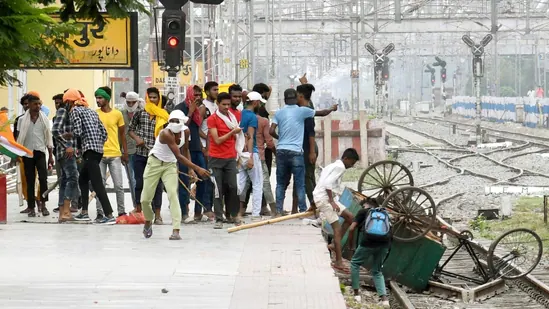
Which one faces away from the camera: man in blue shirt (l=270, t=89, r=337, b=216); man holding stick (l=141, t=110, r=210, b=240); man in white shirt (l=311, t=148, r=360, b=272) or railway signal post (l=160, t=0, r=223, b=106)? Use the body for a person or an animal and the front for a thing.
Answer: the man in blue shirt

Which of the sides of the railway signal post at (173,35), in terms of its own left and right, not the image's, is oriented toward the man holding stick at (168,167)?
front

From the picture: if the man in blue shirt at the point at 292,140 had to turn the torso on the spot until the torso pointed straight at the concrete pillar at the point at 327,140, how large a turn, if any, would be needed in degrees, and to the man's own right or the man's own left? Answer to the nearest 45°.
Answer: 0° — they already face it

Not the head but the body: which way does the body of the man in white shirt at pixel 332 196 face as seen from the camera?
to the viewer's right

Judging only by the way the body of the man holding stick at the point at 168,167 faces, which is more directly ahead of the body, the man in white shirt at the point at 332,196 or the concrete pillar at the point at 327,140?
the man in white shirt

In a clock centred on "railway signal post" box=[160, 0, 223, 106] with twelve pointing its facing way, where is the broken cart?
The broken cart is roughly at 11 o'clock from the railway signal post.

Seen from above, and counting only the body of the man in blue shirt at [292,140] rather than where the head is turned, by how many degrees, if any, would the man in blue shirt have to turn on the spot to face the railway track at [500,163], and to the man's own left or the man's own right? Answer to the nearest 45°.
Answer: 0° — they already face it

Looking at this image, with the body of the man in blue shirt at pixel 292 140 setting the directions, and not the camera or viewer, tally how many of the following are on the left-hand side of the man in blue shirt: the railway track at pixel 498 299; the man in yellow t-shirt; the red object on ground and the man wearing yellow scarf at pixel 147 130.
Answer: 3

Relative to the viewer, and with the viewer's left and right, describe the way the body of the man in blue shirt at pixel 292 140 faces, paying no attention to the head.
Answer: facing away from the viewer

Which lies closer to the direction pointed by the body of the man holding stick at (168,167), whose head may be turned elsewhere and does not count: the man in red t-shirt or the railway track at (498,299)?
the railway track

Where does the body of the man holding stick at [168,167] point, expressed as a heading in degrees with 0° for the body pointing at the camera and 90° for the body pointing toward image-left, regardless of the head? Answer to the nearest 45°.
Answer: approximately 315°

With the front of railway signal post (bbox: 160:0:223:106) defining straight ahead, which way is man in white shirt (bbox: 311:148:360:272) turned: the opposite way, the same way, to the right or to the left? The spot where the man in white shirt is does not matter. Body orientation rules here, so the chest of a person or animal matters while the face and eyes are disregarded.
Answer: to the left

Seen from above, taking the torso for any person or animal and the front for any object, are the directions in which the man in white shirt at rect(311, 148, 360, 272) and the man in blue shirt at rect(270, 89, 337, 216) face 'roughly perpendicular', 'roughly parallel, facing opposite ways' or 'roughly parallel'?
roughly perpendicular

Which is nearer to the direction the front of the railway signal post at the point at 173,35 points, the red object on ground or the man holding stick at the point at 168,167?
the man holding stick
